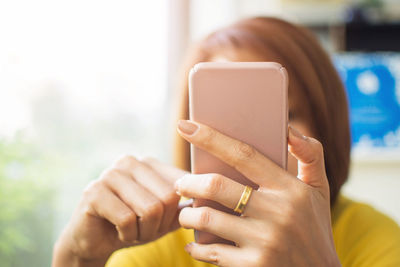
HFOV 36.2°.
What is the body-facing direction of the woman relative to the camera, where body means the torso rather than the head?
toward the camera

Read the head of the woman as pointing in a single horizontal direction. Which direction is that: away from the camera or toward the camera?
toward the camera
